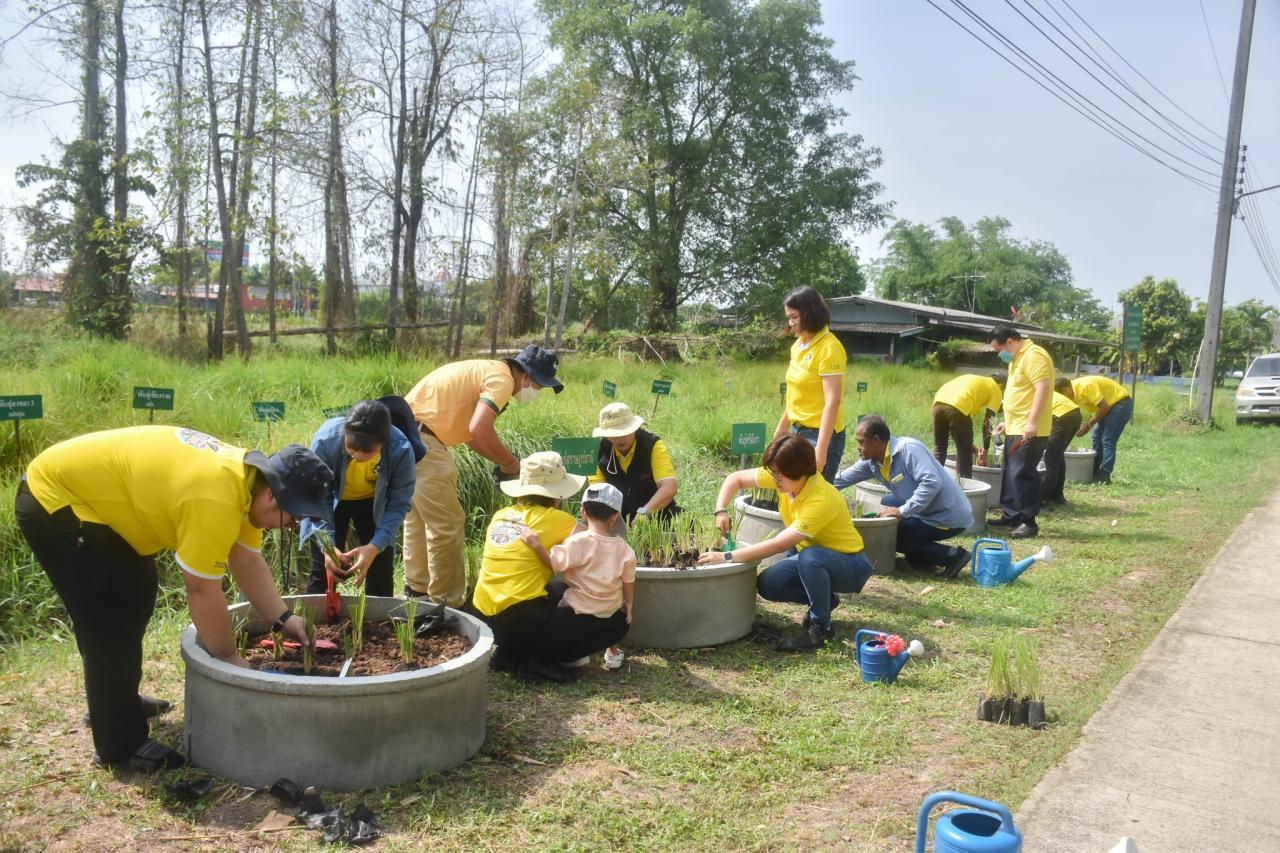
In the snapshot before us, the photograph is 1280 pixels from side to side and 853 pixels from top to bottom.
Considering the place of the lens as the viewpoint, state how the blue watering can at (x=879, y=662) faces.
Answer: facing to the right of the viewer

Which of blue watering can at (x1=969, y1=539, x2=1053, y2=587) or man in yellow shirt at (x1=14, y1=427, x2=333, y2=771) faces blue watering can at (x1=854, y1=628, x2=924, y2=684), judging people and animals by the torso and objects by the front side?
the man in yellow shirt

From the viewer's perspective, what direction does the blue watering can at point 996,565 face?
to the viewer's right

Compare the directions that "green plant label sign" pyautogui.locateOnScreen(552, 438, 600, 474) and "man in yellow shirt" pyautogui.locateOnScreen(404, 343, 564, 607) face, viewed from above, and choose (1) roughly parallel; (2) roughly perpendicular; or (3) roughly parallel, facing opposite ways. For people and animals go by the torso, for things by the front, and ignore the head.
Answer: roughly perpendicular

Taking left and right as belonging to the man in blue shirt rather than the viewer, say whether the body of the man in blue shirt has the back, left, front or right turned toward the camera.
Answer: left

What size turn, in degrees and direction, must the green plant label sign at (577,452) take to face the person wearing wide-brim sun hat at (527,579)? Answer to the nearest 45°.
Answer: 0° — it already faces them

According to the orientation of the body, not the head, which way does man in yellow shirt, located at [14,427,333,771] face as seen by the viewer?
to the viewer's right

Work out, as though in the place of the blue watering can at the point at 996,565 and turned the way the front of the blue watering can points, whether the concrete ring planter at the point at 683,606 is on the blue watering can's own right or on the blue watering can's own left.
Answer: on the blue watering can's own right

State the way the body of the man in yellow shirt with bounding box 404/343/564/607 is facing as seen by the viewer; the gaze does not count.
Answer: to the viewer's right

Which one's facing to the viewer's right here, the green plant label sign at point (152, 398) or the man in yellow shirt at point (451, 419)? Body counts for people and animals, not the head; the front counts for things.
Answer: the man in yellow shirt

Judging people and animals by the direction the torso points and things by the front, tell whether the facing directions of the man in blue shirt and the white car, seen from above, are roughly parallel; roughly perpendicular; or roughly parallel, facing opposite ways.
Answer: roughly perpendicular

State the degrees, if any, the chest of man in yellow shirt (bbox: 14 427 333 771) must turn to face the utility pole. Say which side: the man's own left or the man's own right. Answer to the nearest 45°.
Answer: approximately 45° to the man's own left

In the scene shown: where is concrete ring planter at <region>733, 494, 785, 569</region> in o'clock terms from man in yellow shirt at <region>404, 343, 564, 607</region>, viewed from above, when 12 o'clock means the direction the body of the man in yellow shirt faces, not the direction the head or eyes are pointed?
The concrete ring planter is roughly at 11 o'clock from the man in yellow shirt.

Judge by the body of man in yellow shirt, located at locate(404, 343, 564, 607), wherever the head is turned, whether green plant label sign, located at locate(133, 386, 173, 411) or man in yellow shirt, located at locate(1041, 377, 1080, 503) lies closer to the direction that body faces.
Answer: the man in yellow shirt
